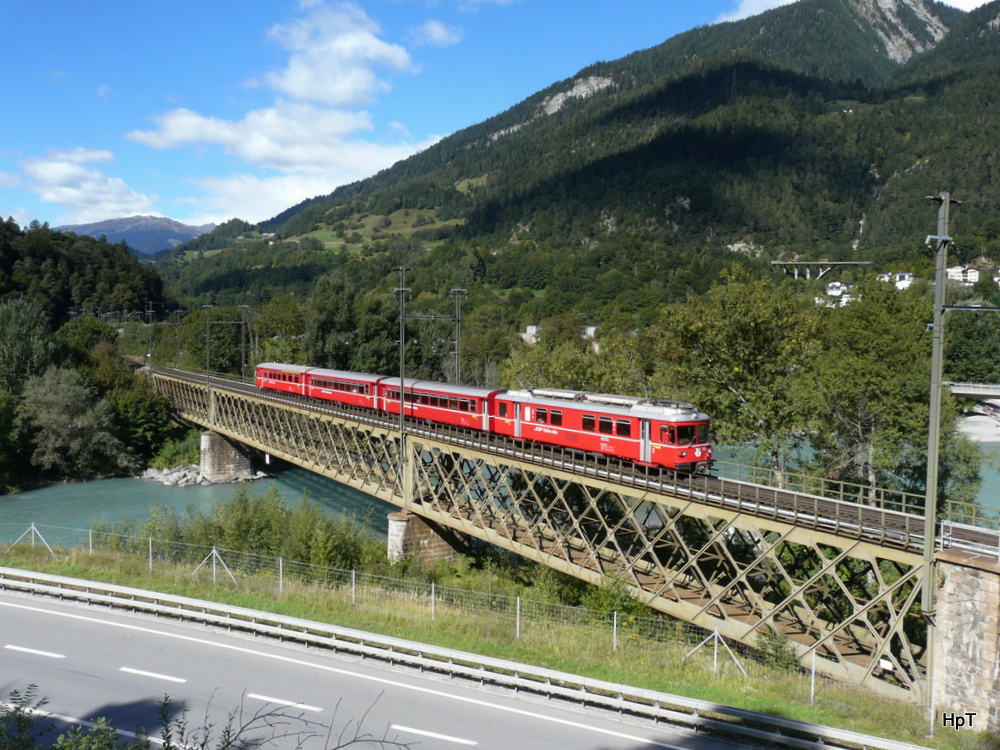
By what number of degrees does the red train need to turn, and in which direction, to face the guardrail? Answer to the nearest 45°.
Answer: approximately 45° to its right

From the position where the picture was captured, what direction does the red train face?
facing the viewer and to the right of the viewer

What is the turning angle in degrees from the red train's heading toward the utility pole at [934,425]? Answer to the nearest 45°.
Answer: approximately 45° to its right

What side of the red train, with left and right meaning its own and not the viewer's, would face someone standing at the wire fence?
right
